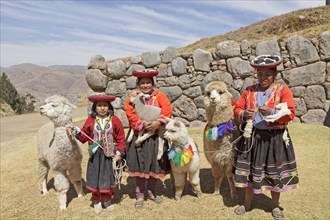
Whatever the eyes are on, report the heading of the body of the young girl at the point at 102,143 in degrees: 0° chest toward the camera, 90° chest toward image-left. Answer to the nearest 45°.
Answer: approximately 0°

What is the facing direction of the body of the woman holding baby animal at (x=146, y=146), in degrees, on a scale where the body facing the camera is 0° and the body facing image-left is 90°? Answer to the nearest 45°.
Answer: approximately 0°

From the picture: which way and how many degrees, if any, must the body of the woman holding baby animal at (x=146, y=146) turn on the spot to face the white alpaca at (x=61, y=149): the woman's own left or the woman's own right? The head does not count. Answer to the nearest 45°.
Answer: approximately 90° to the woman's own right

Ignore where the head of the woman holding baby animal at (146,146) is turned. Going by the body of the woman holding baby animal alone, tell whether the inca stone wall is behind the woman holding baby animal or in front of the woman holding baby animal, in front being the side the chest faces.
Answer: behind

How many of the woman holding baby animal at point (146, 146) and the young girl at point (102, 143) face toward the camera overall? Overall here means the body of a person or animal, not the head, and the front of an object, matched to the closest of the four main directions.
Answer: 2

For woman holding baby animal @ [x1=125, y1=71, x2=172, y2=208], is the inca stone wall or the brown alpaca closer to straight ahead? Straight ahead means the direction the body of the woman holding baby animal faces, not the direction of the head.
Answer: the brown alpaca

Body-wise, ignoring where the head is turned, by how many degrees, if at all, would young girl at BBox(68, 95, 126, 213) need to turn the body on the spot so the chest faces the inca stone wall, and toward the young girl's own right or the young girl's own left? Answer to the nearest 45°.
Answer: approximately 135° to the young girl's own left

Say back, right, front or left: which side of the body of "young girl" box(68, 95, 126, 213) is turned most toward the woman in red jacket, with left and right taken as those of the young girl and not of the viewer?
left

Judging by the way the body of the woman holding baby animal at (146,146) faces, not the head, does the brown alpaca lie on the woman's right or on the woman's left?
on the woman's left
